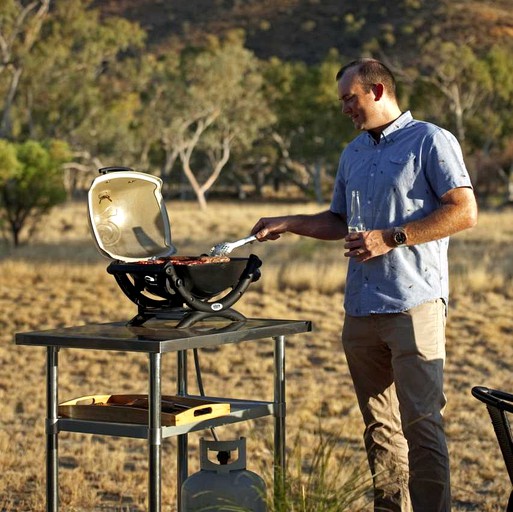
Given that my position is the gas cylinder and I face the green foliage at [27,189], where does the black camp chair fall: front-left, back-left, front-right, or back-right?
back-right

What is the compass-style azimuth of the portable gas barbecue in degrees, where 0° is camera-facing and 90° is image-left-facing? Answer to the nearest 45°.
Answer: approximately 315°

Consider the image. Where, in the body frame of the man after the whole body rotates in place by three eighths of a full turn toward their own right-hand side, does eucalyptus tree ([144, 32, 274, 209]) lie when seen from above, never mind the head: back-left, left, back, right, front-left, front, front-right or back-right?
front

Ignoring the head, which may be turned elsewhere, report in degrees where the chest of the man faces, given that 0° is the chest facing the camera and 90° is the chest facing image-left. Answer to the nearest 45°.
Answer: approximately 45°

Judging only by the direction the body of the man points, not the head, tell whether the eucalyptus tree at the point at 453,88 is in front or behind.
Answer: behind

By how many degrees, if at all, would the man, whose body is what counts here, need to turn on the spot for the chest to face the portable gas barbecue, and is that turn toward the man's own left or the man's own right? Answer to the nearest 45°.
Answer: approximately 45° to the man's own right

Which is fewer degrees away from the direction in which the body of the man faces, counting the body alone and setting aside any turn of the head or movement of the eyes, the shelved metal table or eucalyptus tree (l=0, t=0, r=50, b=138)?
the shelved metal table
